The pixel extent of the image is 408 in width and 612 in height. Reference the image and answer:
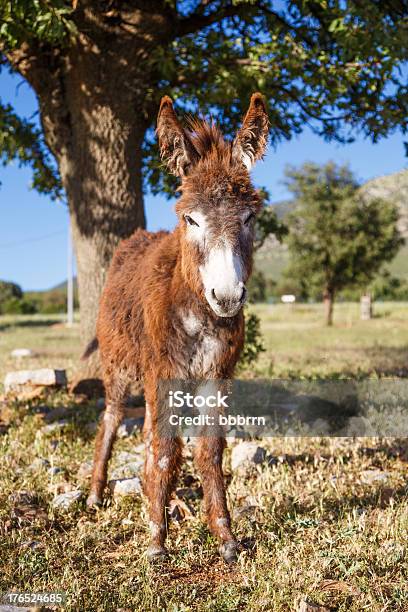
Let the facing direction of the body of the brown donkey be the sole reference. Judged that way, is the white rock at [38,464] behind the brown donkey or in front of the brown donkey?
behind

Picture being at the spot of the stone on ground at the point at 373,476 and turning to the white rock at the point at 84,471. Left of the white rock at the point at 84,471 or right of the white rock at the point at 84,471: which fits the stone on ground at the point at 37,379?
right

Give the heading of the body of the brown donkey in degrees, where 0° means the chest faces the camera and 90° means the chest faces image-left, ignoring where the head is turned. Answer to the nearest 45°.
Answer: approximately 315°

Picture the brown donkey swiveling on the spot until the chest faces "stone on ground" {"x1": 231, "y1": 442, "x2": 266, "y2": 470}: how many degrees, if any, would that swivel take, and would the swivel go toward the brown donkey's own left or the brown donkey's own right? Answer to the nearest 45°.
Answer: approximately 135° to the brown donkey's own left

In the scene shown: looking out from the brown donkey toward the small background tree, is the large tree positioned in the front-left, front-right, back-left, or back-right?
front-left

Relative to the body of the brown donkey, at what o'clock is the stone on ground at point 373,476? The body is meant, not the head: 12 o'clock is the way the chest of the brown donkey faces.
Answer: The stone on ground is roughly at 9 o'clock from the brown donkey.

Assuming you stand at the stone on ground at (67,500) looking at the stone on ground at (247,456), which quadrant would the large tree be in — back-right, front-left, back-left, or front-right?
front-left
